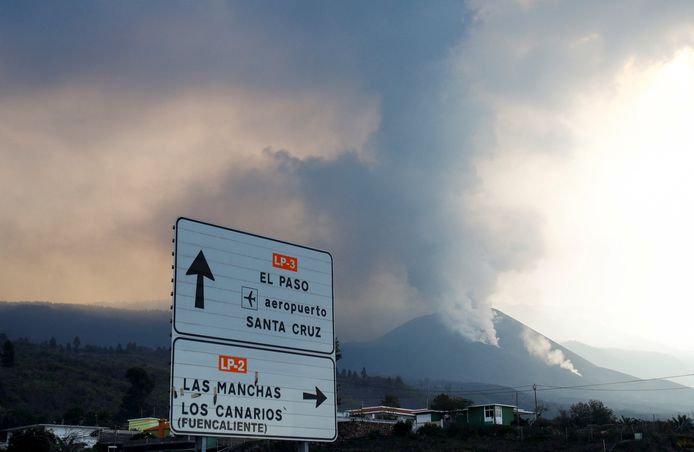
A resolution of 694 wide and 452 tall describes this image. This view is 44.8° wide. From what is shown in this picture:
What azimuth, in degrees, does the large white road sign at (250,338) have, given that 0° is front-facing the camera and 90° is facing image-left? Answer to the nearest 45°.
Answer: approximately 315°
